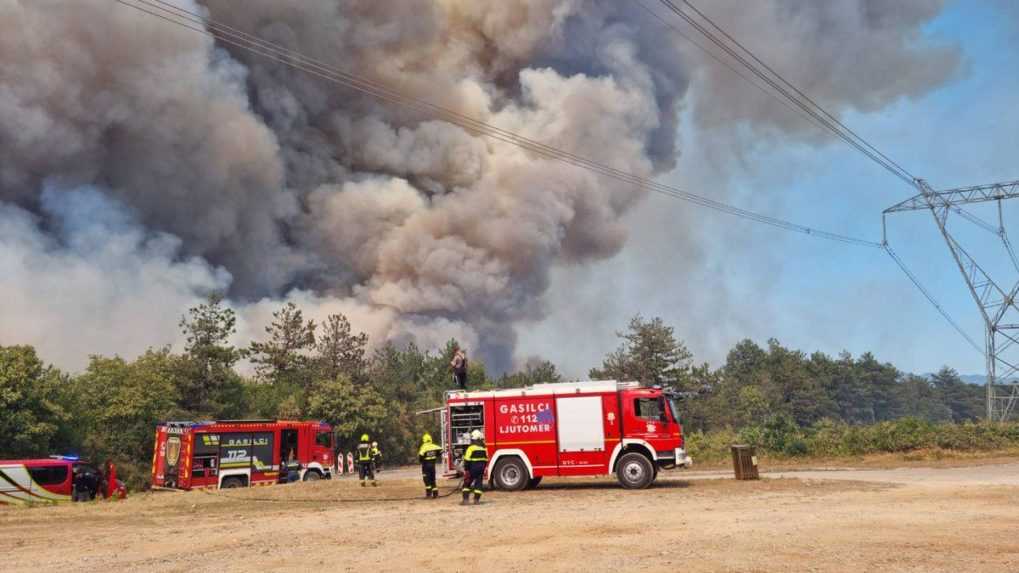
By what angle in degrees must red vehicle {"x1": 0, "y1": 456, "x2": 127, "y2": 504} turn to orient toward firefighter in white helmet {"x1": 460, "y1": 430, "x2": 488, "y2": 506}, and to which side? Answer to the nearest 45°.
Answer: approximately 45° to its right

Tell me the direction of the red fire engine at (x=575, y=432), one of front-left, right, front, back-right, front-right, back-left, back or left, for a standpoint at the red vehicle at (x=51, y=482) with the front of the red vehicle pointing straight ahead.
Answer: front-right

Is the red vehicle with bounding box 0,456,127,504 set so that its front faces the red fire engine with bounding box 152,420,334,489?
yes

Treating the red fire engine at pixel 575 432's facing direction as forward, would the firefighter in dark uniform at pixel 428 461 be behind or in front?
behind

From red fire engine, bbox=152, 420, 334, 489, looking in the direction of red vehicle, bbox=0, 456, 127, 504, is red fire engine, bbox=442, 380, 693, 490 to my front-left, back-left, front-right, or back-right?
back-left

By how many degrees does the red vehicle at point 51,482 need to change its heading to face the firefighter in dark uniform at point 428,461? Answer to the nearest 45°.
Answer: approximately 45° to its right

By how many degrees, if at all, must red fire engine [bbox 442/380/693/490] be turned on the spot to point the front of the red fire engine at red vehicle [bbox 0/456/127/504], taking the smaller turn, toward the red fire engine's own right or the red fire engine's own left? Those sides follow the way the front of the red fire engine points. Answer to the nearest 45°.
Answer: approximately 180°

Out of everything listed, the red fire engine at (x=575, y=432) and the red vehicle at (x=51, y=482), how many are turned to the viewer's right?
2

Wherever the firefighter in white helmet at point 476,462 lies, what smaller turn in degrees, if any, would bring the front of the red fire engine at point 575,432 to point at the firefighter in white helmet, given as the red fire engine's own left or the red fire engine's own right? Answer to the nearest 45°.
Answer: approximately 135° to the red fire engine's own right

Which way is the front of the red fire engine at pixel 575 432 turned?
to the viewer's right

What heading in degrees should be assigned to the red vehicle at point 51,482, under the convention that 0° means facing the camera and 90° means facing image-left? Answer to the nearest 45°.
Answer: approximately 270°
